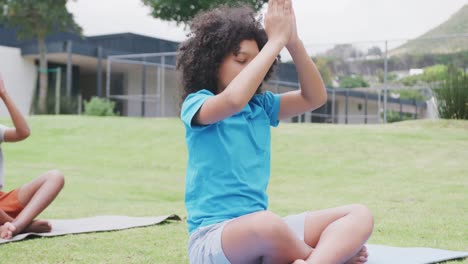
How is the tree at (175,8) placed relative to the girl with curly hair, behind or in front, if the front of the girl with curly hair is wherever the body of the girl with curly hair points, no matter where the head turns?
behind

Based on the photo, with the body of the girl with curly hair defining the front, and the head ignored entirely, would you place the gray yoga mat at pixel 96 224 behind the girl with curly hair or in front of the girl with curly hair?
behind

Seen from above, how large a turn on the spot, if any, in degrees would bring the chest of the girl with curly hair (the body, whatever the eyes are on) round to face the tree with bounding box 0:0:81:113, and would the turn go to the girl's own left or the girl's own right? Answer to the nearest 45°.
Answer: approximately 180°

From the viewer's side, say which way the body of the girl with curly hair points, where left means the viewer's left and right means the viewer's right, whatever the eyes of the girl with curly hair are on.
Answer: facing the viewer and to the right of the viewer

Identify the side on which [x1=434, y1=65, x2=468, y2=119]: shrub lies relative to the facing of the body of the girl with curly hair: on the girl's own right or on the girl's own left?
on the girl's own left
